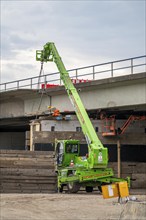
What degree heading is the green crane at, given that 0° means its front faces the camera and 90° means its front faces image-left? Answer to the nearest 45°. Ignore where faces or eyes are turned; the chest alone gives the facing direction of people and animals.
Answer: approximately 45°
